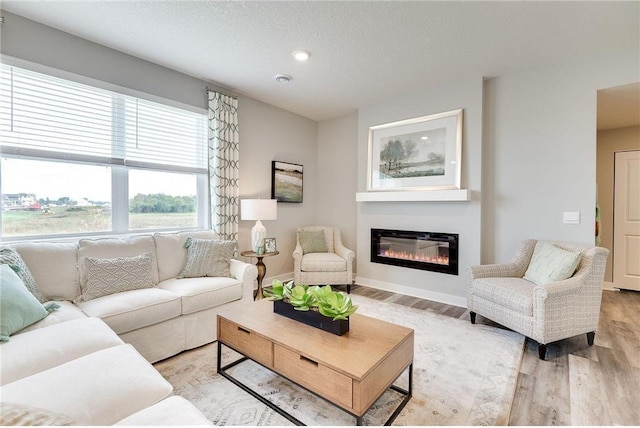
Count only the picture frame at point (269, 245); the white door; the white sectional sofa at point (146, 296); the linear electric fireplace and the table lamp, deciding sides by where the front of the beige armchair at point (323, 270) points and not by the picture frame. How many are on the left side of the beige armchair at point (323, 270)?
2

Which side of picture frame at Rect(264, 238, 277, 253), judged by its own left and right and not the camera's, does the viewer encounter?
front

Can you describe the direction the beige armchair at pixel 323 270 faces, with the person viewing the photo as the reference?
facing the viewer

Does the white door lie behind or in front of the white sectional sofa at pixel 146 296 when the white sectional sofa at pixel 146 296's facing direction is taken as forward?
in front

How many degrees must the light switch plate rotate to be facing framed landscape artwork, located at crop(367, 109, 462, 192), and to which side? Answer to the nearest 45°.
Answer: approximately 90° to its right

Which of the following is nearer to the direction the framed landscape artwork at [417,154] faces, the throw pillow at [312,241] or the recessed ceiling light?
the recessed ceiling light

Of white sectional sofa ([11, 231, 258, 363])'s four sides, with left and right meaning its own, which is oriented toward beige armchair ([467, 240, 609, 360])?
front

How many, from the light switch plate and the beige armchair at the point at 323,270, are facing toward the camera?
2

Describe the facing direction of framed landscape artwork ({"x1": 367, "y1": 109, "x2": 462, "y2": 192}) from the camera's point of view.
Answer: facing the viewer and to the left of the viewer

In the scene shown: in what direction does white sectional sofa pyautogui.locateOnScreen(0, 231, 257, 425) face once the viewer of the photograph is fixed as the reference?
facing the viewer and to the right of the viewer

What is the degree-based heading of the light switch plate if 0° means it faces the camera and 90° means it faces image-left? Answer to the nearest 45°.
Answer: approximately 0°

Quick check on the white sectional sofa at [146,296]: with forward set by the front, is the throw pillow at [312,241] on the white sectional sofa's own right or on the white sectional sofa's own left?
on the white sectional sofa's own left

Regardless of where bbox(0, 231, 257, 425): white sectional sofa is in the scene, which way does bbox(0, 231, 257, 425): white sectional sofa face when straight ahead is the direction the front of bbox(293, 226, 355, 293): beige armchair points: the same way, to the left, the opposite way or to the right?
to the left
